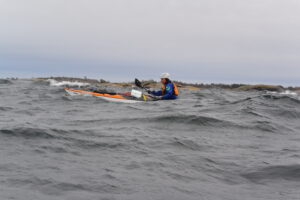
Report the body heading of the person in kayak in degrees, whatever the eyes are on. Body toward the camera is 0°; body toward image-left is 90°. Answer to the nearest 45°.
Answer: approximately 90°

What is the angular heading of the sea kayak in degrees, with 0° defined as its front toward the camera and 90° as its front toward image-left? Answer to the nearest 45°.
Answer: approximately 90°
